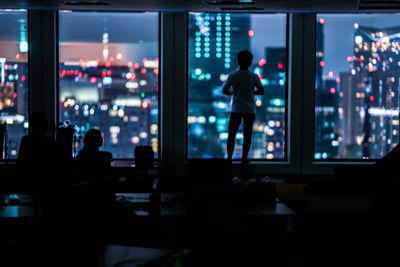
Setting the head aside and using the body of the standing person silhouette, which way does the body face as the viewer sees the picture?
away from the camera

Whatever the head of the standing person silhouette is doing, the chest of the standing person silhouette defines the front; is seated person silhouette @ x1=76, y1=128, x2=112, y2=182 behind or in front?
behind

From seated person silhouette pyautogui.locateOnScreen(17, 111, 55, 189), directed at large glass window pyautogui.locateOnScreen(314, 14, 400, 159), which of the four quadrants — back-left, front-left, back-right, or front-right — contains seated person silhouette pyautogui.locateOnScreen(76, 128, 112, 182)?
front-right

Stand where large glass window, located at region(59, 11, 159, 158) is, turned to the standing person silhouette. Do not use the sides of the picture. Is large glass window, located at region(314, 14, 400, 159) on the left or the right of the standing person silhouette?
left

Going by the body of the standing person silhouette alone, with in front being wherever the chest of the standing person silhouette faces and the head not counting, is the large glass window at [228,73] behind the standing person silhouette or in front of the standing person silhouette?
in front

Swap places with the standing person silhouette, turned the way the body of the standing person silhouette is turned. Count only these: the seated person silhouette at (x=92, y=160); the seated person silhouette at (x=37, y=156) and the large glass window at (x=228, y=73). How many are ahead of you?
1

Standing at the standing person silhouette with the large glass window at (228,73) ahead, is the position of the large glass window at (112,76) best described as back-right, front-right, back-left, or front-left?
front-left

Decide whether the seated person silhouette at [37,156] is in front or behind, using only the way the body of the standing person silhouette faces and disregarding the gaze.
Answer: behind

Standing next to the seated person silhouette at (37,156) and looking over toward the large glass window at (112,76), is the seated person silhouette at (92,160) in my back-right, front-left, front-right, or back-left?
front-right

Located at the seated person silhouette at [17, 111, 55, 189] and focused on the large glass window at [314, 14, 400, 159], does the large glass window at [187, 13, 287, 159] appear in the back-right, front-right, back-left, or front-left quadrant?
front-left

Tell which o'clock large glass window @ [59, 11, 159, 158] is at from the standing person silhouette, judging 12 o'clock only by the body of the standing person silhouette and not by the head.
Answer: The large glass window is roughly at 10 o'clock from the standing person silhouette.

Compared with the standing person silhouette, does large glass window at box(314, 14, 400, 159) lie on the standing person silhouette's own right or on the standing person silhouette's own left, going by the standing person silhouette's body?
on the standing person silhouette's own right
